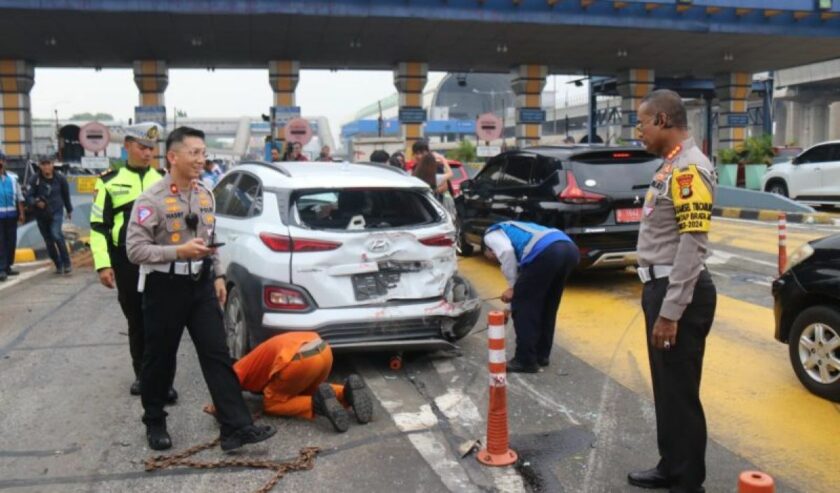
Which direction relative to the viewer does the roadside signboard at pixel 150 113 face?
toward the camera

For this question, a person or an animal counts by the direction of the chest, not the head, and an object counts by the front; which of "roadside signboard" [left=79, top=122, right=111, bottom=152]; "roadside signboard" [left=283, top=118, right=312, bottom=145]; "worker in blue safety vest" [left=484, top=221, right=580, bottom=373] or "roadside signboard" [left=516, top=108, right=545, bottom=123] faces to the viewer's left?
the worker in blue safety vest

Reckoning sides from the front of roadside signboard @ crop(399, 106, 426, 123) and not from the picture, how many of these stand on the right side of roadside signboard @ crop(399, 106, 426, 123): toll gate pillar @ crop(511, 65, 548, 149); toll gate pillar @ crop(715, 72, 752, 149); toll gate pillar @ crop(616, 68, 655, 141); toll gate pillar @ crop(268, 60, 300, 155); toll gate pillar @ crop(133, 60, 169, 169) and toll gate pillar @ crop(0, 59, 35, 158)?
3

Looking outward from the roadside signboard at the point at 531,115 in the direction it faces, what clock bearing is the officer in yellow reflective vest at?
The officer in yellow reflective vest is roughly at 12 o'clock from the roadside signboard.

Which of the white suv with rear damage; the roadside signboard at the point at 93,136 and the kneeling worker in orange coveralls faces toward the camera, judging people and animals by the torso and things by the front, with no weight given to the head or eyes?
the roadside signboard

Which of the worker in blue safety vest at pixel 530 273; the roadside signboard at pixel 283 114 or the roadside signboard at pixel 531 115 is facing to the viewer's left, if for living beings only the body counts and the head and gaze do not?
the worker in blue safety vest

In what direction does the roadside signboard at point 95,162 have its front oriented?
toward the camera

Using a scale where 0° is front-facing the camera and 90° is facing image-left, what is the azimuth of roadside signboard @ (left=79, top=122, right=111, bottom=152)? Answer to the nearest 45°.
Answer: approximately 0°

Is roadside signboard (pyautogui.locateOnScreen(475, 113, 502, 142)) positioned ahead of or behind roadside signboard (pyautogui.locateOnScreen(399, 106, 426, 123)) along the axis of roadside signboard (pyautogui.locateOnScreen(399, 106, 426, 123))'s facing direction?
ahead

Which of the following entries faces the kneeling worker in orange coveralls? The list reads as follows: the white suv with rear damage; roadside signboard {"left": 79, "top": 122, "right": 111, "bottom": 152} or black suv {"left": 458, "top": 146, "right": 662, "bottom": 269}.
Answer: the roadside signboard

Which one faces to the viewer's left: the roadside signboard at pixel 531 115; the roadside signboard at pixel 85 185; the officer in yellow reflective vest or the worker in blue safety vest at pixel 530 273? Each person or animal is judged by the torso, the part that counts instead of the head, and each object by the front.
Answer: the worker in blue safety vest

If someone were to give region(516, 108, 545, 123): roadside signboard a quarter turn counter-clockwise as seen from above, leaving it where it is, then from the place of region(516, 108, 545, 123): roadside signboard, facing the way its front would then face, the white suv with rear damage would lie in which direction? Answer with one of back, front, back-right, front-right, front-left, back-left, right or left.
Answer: right

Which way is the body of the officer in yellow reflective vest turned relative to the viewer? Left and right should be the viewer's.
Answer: facing the viewer and to the right of the viewer

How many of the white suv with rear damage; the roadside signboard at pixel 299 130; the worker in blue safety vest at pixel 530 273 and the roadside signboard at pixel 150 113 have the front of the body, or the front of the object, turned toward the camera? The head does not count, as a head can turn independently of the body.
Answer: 2

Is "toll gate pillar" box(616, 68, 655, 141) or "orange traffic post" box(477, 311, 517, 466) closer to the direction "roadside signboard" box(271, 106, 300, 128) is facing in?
the orange traffic post

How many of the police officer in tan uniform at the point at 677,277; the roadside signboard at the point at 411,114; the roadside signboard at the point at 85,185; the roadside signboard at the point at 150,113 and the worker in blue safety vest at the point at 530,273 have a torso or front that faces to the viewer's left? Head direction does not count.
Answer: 2

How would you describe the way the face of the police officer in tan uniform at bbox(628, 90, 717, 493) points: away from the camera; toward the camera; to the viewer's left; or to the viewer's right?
to the viewer's left
